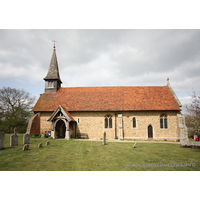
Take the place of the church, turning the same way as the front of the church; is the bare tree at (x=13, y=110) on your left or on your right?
on your right

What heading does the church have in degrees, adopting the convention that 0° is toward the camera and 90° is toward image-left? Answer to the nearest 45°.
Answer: approximately 0°
